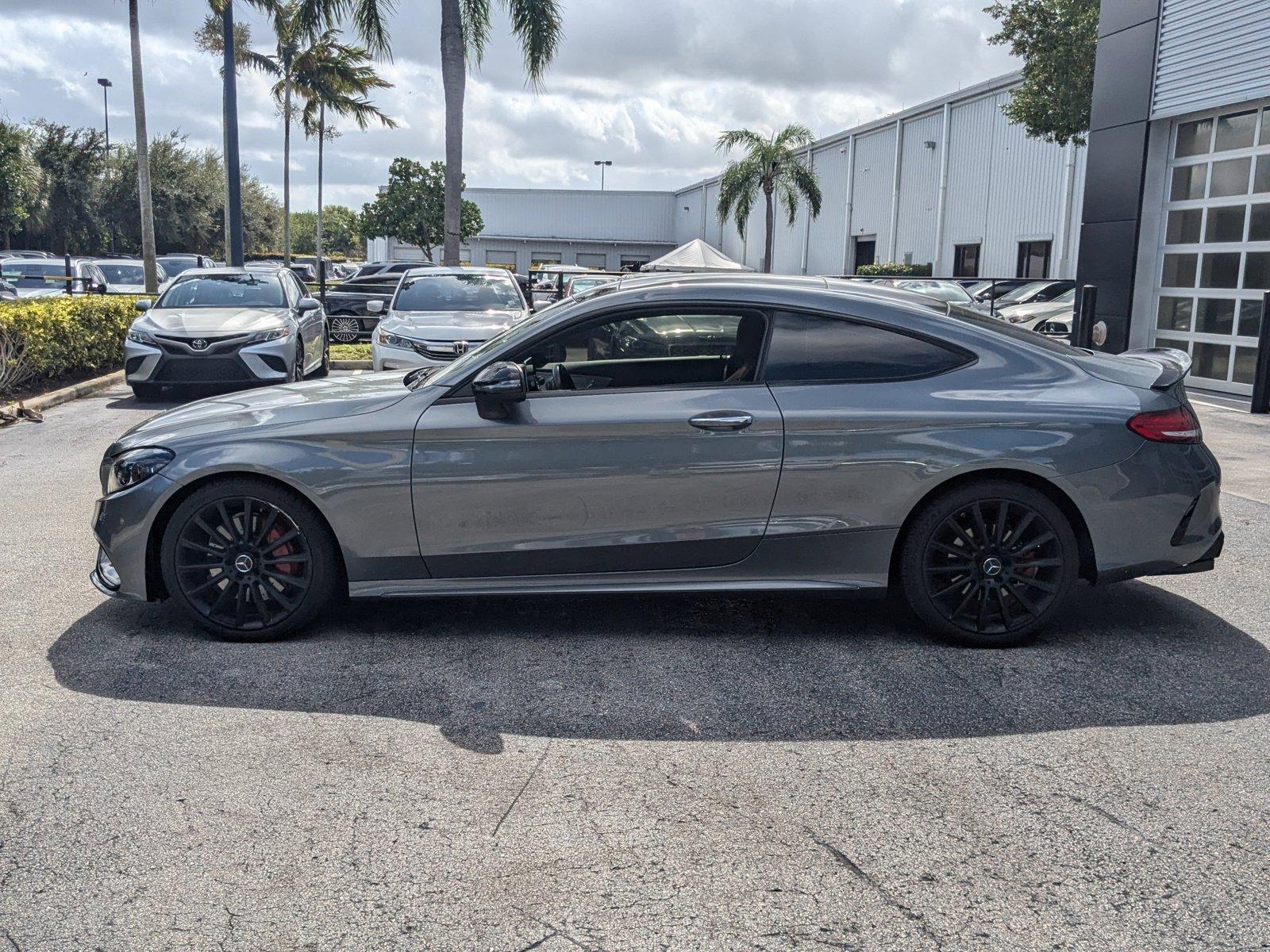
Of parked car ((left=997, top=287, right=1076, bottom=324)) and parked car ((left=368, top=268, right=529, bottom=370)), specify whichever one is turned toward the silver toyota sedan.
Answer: parked car ((left=997, top=287, right=1076, bottom=324))

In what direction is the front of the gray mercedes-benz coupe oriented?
to the viewer's left

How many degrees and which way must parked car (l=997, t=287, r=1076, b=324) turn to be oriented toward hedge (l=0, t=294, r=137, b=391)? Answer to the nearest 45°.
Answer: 0° — it already faces it

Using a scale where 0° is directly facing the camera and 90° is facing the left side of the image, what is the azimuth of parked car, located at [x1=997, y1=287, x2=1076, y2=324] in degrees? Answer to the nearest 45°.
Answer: approximately 45°

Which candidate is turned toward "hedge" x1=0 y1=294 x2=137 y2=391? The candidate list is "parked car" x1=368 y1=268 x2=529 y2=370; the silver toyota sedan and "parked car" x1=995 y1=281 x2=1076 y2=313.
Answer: "parked car" x1=995 y1=281 x2=1076 y2=313

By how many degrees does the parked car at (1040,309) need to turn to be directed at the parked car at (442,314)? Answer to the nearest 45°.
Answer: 0° — it already faces it

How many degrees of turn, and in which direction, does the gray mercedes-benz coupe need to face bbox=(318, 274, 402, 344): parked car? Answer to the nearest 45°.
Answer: approximately 90° to its right

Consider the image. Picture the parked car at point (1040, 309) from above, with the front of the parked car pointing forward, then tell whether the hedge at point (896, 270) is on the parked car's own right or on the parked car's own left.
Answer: on the parked car's own right

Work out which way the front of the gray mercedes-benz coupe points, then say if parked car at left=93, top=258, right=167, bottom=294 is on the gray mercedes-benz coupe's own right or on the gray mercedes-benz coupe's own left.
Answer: on the gray mercedes-benz coupe's own right
